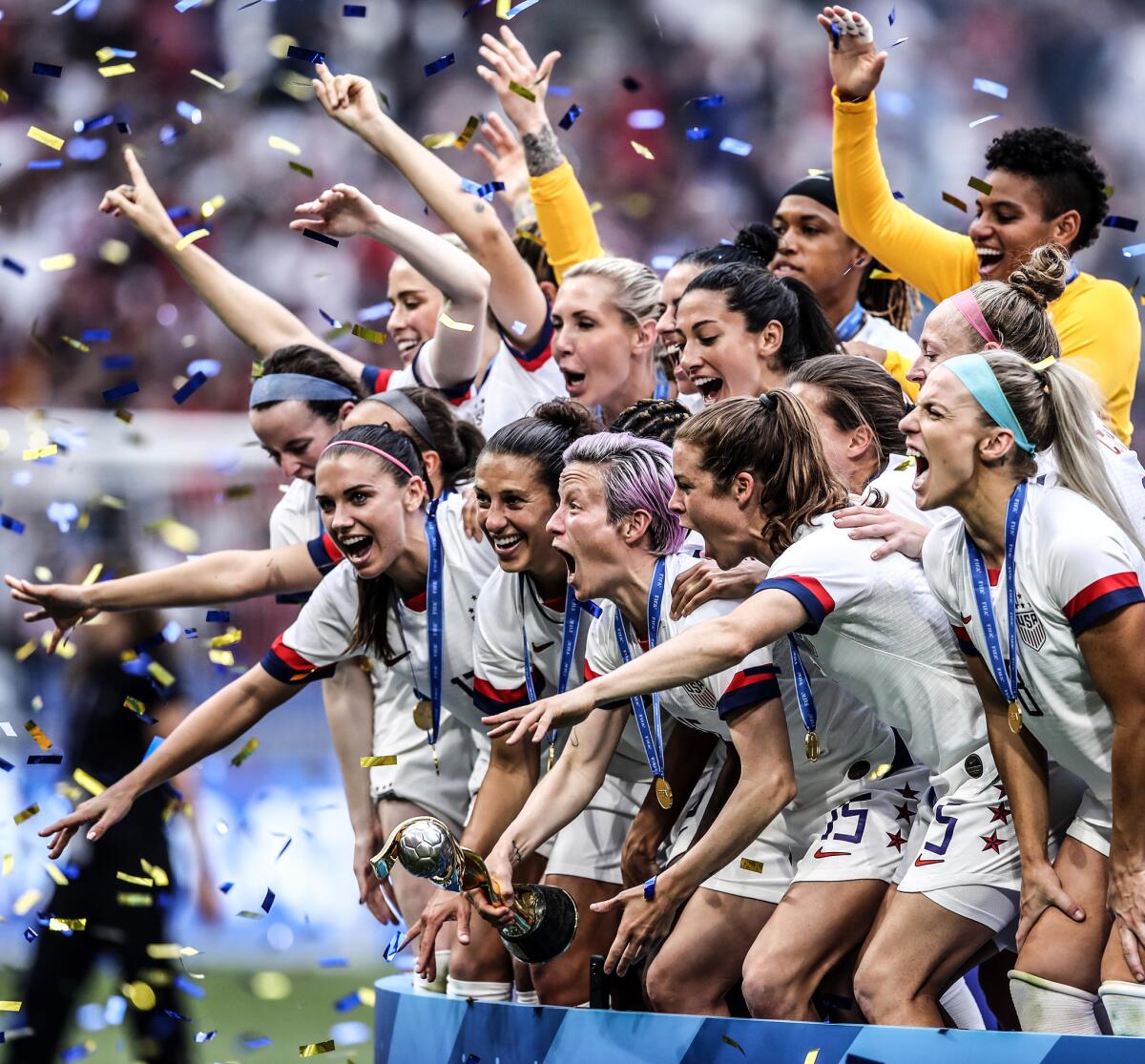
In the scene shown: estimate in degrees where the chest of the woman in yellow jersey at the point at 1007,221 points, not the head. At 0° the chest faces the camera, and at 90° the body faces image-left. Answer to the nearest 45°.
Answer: approximately 45°

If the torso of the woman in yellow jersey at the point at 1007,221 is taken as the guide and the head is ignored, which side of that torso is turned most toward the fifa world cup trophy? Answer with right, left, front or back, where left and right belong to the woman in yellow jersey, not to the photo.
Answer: front

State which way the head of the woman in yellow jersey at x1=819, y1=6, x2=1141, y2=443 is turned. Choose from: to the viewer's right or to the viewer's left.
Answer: to the viewer's left

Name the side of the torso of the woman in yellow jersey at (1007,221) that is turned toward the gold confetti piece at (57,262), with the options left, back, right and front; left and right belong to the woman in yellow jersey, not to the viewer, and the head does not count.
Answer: right
